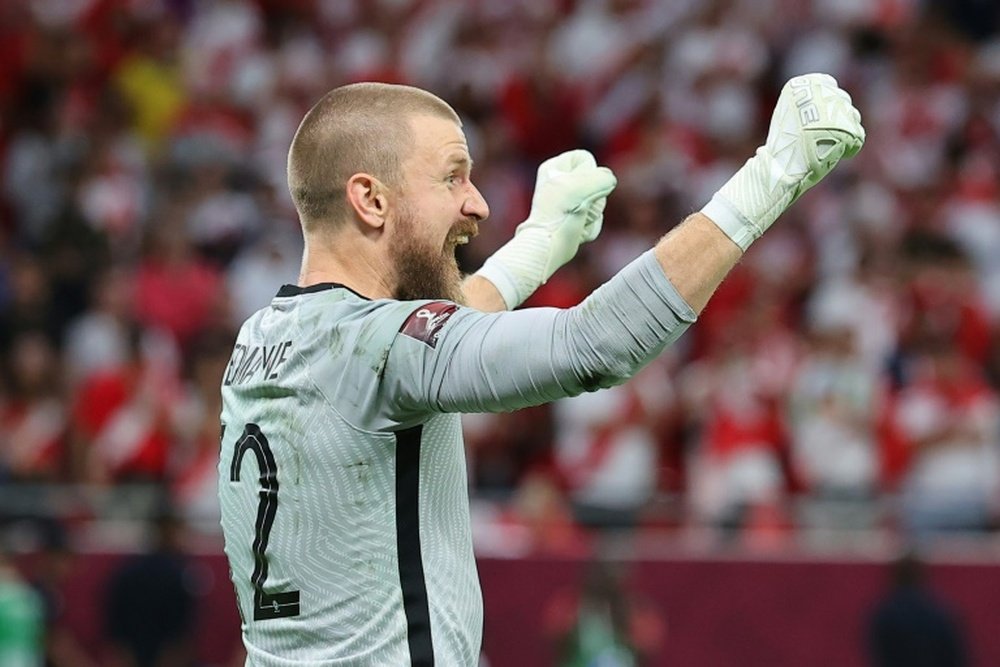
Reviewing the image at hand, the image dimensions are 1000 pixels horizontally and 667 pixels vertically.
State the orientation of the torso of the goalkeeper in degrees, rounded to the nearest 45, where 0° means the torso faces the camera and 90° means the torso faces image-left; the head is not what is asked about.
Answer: approximately 225°

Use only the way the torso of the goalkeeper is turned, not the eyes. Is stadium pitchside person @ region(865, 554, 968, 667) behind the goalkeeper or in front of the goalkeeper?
in front

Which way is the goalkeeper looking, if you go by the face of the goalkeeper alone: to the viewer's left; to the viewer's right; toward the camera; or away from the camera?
to the viewer's right
